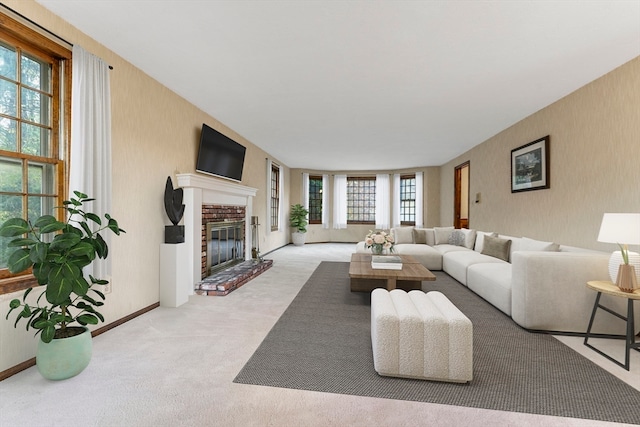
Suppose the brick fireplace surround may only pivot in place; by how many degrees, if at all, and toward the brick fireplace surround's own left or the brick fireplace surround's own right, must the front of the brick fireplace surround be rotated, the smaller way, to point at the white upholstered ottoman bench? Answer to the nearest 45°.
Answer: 0° — it already faces it

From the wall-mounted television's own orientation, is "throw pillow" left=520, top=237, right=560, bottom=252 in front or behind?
in front

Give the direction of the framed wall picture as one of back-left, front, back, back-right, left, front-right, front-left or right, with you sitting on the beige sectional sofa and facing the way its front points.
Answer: back-right

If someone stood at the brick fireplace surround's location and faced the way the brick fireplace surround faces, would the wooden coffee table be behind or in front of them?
in front

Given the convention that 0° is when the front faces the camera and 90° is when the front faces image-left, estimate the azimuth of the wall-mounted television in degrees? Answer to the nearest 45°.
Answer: approximately 315°

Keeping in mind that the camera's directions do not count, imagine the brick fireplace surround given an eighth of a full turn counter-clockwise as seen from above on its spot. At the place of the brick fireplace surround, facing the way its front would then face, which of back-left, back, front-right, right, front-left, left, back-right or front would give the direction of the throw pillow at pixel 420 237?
front

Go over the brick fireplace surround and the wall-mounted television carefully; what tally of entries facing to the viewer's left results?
0

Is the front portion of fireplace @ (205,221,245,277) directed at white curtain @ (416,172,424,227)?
no

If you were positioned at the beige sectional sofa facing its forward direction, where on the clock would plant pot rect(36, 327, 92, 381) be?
The plant pot is roughly at 12 o'clock from the beige sectional sofa.

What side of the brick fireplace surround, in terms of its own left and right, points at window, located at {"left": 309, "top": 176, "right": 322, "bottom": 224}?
left

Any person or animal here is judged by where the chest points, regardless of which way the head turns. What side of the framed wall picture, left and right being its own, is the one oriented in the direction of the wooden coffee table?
front

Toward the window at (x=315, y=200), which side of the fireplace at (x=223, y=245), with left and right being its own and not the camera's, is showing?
left

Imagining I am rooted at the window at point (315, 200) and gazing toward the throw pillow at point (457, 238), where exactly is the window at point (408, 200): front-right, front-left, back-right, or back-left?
front-left

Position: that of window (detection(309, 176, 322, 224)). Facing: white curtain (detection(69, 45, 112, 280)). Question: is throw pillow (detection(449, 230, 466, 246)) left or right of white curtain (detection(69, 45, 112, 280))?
left

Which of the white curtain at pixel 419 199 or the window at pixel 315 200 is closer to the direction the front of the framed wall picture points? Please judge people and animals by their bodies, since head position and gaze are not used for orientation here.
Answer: the window

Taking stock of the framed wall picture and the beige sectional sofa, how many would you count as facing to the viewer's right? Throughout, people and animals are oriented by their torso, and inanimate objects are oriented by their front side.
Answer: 0

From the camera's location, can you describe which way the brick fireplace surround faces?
facing the viewer and to the right of the viewer

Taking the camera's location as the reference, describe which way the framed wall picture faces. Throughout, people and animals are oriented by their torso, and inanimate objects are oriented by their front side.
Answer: facing the viewer and to the left of the viewer
